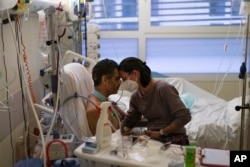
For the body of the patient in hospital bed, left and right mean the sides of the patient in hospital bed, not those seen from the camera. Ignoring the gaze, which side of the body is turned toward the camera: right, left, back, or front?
right

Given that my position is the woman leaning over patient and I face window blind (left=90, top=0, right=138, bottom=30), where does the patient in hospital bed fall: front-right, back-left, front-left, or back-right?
front-left

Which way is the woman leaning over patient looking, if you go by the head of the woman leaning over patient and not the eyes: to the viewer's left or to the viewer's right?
to the viewer's left

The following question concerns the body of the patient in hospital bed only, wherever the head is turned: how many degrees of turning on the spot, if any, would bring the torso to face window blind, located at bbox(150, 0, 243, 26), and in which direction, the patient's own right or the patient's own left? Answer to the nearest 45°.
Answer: approximately 45° to the patient's own left

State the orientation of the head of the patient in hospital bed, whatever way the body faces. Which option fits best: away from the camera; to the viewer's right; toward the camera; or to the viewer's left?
to the viewer's right

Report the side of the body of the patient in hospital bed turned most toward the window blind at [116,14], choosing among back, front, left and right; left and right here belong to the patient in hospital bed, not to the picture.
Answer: left
